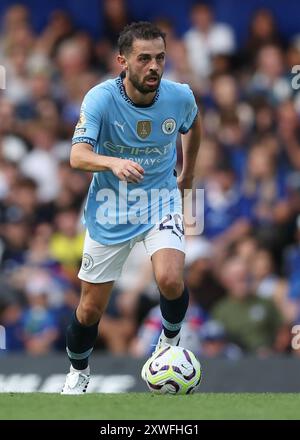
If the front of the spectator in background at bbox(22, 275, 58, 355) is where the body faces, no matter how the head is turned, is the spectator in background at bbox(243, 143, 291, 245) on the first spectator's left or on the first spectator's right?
on the first spectator's left

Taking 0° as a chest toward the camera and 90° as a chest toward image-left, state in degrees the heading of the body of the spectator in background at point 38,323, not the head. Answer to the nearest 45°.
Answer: approximately 0°

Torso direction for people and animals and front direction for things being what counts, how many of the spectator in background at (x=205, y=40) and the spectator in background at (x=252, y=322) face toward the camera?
2

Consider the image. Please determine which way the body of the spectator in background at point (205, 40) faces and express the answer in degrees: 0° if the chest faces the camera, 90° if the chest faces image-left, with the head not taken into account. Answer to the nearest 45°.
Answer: approximately 0°
